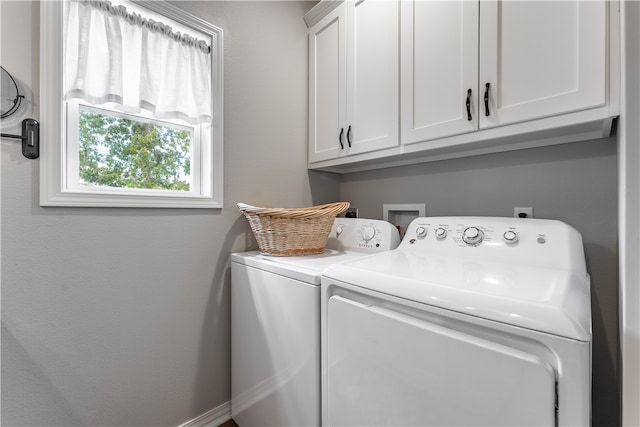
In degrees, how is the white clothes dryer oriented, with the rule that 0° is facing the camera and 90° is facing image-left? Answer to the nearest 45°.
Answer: approximately 45°

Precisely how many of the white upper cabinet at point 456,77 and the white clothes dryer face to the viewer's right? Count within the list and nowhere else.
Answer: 0

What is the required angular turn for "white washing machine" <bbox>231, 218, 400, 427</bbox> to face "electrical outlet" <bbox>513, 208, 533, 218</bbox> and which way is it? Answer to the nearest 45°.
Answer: approximately 135° to its left

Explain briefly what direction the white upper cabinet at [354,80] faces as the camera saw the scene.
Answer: facing the viewer and to the left of the viewer

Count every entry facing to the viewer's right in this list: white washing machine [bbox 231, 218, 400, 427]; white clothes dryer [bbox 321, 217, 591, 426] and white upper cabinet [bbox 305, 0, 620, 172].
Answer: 0

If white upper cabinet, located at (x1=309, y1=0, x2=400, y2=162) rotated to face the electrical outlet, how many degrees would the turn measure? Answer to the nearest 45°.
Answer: approximately 135° to its left

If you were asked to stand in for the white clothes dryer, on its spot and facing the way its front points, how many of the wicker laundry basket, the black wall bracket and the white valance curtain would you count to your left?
0

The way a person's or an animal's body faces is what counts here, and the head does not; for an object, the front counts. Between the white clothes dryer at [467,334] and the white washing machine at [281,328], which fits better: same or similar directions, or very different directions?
same or similar directions

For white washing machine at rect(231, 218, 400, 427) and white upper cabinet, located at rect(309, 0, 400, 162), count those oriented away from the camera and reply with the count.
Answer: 0

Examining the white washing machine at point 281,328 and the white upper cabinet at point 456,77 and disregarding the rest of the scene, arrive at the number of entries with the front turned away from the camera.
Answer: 0

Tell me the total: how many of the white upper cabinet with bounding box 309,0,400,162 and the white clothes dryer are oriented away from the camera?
0

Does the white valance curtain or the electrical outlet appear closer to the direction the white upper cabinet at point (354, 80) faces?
the white valance curtain
